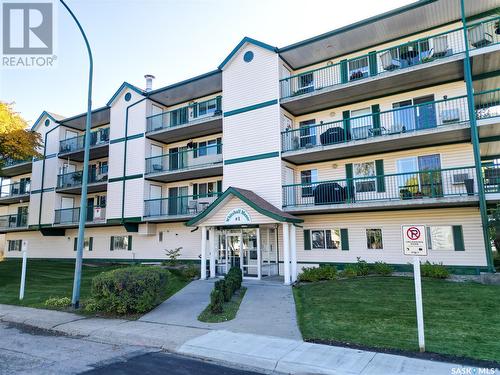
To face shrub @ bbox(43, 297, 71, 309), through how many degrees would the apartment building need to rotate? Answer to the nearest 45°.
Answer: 0° — it already faces it

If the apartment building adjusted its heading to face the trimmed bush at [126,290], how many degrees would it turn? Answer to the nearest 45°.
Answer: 0° — it already faces it

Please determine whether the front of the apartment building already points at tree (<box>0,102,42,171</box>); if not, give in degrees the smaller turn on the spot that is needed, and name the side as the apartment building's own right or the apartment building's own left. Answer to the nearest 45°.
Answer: approximately 45° to the apartment building's own right

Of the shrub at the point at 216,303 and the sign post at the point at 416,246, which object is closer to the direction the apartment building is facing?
the shrub

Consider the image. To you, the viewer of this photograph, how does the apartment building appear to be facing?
facing the viewer and to the left of the viewer

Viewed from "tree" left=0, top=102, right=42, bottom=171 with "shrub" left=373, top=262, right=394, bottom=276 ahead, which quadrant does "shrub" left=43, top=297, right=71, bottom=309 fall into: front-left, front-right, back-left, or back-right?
front-right
